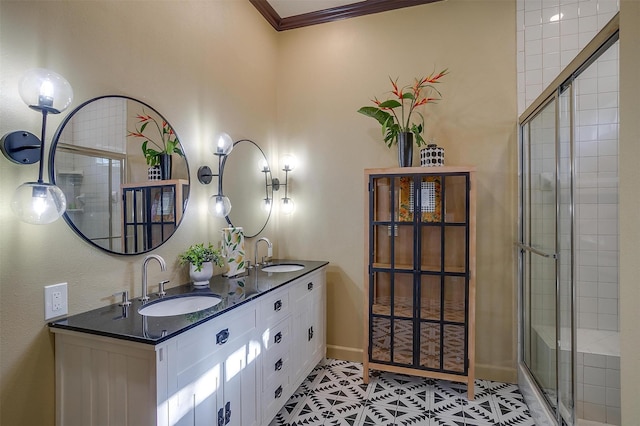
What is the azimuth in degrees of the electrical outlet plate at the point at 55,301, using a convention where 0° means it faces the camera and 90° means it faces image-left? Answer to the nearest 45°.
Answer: approximately 315°

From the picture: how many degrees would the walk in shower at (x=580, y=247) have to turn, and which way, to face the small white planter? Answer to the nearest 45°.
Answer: approximately 45° to its left

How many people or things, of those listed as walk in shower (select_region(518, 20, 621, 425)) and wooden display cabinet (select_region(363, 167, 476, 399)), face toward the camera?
1

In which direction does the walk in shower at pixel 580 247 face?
to the viewer's left

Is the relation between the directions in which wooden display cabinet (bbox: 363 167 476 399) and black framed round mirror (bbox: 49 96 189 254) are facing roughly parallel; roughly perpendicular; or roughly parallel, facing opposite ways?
roughly perpendicular

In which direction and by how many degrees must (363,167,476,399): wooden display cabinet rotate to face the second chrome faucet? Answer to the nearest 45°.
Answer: approximately 90° to its right

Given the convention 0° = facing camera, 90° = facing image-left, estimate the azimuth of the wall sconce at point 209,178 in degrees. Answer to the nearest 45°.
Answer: approximately 315°

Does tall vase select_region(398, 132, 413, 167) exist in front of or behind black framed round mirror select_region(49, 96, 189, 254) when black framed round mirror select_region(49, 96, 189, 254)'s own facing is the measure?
in front

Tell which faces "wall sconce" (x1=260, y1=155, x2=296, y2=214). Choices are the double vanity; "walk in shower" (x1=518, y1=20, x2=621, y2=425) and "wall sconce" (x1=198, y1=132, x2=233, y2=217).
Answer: the walk in shower

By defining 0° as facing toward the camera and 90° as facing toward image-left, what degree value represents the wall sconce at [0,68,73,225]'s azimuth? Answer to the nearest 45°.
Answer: approximately 315°

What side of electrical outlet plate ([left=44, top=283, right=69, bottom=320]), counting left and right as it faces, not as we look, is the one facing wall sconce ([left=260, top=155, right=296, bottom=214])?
left

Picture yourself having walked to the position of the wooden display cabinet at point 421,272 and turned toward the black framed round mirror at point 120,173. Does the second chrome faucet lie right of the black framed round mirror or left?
right
